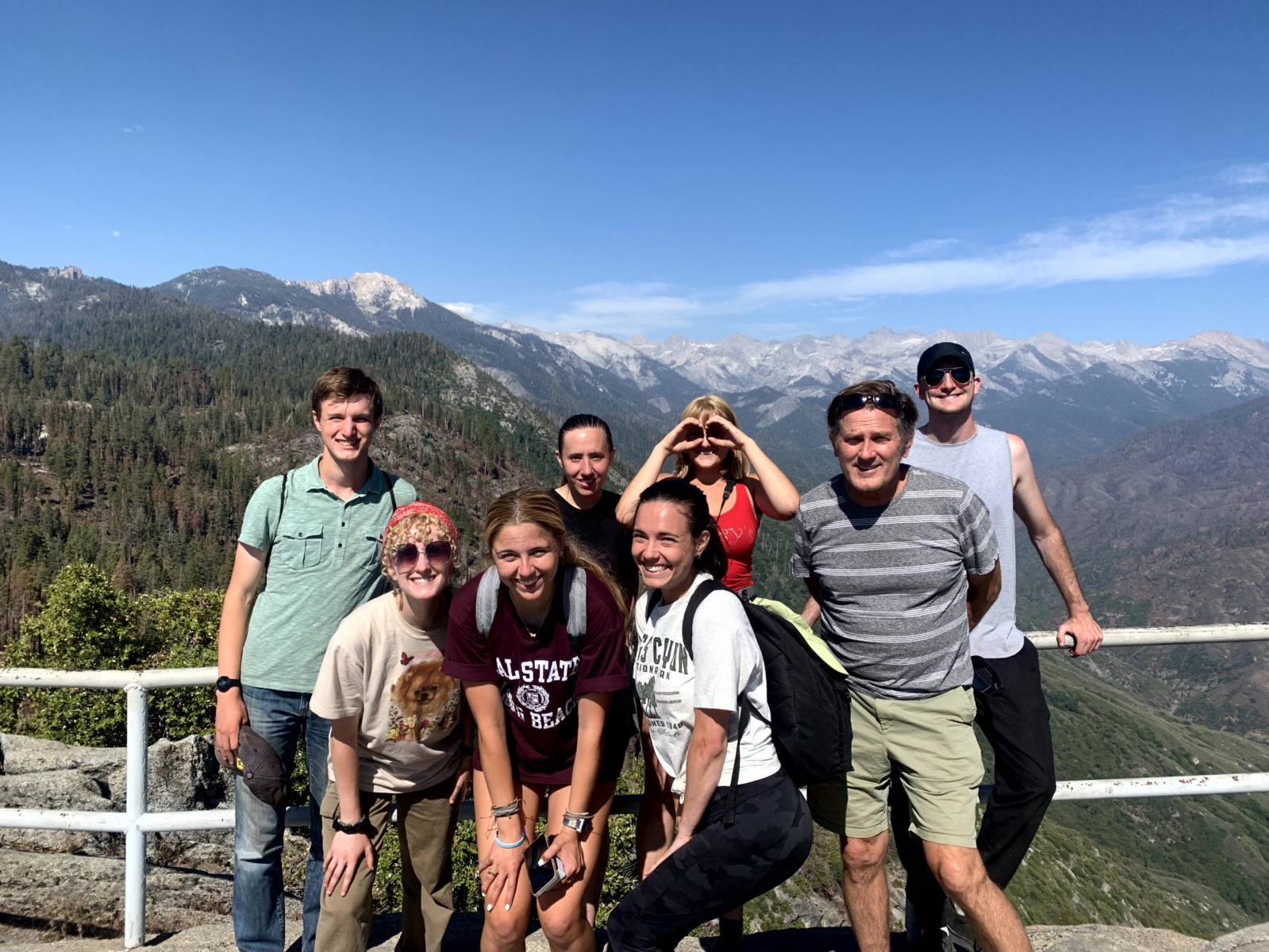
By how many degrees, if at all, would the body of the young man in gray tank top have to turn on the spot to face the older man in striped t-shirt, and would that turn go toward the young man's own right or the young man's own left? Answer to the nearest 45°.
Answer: approximately 45° to the young man's own right

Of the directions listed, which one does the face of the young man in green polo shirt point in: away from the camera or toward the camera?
toward the camera

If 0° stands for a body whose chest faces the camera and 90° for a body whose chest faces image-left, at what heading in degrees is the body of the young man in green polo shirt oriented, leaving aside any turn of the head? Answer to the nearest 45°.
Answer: approximately 0°

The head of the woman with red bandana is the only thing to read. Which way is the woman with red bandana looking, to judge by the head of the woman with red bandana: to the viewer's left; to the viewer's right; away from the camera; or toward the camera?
toward the camera

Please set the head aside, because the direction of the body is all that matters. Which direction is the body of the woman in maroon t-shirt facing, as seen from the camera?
toward the camera

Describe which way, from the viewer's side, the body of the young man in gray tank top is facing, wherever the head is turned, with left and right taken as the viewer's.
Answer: facing the viewer

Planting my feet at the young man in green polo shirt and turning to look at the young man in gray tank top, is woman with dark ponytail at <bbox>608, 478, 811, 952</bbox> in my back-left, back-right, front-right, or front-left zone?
front-right

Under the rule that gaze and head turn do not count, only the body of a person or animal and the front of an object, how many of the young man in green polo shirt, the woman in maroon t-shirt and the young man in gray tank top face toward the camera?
3

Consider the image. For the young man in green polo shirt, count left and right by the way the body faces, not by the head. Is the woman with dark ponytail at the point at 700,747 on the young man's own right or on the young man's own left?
on the young man's own left

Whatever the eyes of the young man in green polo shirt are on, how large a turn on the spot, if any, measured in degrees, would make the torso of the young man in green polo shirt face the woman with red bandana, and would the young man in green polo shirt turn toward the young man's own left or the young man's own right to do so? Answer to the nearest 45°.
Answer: approximately 45° to the young man's own left

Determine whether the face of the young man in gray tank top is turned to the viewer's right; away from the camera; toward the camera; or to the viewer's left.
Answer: toward the camera

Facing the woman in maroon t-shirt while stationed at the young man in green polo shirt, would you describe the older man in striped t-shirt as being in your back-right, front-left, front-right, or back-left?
front-left

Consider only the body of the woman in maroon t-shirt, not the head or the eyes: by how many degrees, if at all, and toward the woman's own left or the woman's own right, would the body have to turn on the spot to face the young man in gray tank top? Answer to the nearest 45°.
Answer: approximately 90° to the woman's own left

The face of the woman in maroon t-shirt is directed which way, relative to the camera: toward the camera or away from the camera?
toward the camera
